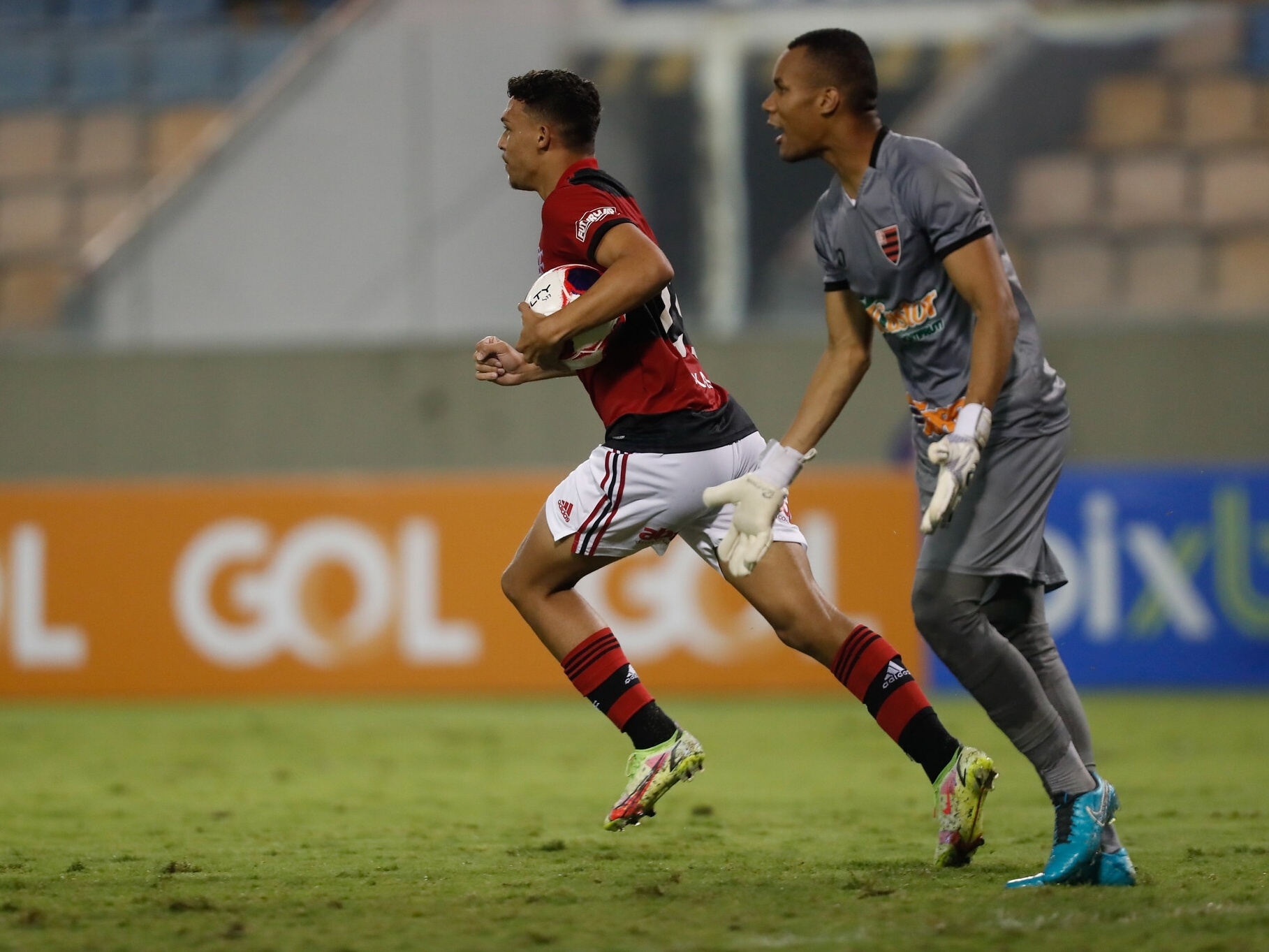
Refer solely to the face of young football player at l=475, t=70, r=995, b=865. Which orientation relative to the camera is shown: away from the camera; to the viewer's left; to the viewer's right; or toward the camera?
to the viewer's left

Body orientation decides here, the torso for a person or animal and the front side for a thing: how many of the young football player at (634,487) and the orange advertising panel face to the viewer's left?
1

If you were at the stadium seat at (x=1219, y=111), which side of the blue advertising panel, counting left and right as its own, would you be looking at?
back

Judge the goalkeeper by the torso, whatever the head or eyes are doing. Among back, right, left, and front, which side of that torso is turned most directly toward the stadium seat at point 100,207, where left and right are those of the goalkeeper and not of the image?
right

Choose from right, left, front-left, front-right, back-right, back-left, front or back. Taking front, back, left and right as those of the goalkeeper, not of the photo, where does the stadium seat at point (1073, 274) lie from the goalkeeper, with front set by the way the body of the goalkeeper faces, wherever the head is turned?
back-right

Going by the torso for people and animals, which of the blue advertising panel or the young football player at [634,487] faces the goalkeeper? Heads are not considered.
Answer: the blue advertising panel

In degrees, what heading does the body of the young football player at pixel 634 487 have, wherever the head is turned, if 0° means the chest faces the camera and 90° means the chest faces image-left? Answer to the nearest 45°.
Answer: approximately 90°

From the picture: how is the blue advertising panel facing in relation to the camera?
toward the camera

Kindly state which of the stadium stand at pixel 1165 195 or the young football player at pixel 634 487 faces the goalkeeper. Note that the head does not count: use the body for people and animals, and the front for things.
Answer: the stadium stand

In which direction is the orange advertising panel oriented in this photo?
toward the camera

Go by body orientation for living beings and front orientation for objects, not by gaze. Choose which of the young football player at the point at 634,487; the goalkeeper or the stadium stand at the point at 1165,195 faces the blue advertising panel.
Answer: the stadium stand

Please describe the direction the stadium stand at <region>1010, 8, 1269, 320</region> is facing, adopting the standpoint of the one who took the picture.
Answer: facing the viewer

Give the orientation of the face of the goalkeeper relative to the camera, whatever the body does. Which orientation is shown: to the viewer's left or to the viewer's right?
to the viewer's left

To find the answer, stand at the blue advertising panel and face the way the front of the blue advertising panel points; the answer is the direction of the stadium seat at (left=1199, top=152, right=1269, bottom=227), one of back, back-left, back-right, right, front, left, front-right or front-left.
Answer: back

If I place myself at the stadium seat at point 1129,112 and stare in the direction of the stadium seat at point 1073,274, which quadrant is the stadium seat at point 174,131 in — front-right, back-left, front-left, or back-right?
front-right

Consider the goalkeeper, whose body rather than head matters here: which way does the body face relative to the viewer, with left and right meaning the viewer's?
facing the viewer and to the left of the viewer
